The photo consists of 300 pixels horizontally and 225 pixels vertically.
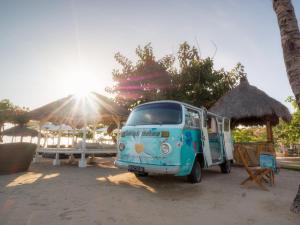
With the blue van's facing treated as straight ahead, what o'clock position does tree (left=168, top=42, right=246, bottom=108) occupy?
The tree is roughly at 5 o'clock from the blue van.

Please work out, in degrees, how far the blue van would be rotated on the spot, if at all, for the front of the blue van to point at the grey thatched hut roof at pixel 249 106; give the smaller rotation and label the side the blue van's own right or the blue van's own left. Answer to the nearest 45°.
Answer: approximately 180°

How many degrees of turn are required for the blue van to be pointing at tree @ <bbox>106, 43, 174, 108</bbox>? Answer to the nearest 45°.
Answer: approximately 135° to its right

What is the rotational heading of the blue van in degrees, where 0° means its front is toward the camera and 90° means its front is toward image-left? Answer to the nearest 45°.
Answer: approximately 45°

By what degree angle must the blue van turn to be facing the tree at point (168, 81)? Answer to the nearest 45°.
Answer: approximately 135° to its right

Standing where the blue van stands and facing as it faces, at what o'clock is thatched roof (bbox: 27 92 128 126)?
The thatched roof is roughly at 3 o'clock from the blue van.

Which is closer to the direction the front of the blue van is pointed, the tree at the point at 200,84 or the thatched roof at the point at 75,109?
the thatched roof
